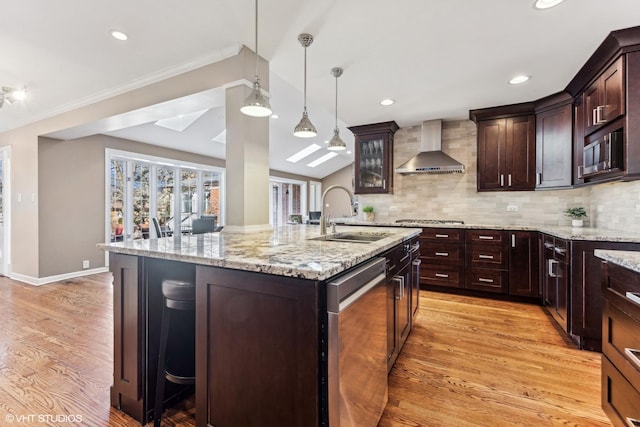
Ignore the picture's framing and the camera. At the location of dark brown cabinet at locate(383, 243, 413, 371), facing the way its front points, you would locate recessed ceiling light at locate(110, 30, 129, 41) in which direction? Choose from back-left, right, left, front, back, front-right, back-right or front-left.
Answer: back

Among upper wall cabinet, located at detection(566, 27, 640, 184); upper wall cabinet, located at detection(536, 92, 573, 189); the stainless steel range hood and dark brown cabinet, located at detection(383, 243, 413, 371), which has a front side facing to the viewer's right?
the dark brown cabinet

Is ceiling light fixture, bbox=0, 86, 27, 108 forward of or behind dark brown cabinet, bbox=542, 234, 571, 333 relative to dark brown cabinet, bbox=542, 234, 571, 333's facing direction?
forward

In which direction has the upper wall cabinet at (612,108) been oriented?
to the viewer's left

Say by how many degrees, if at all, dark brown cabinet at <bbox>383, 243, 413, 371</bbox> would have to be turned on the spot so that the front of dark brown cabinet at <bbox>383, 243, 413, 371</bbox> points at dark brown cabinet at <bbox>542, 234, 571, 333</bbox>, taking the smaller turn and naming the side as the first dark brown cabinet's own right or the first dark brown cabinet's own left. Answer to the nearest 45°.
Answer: approximately 45° to the first dark brown cabinet's own left

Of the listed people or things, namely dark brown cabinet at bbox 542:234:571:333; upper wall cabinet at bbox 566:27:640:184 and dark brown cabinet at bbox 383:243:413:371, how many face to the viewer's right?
1

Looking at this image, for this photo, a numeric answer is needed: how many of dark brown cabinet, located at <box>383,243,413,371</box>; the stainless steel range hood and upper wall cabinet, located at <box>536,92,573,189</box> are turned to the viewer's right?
1

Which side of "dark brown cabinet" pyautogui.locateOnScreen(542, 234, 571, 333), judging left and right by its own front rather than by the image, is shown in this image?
left

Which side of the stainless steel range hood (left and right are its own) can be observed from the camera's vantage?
front

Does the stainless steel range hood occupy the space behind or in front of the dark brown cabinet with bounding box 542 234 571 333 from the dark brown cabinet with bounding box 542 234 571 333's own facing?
in front

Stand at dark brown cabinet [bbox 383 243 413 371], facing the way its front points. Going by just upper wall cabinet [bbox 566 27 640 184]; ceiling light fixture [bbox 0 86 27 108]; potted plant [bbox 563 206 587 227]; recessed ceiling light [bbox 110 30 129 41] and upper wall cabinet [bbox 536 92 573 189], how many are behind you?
2

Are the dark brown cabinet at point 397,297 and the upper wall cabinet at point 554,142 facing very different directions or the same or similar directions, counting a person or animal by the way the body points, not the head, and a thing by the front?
very different directions

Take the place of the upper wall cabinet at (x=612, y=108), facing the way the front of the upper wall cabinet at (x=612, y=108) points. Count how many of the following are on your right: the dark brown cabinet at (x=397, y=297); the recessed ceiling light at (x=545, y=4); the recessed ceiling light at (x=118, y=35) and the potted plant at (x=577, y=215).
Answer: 1

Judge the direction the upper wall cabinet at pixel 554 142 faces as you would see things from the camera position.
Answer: facing the viewer and to the left of the viewer

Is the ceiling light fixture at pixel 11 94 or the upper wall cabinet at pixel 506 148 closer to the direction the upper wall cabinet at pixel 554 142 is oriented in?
the ceiling light fixture
